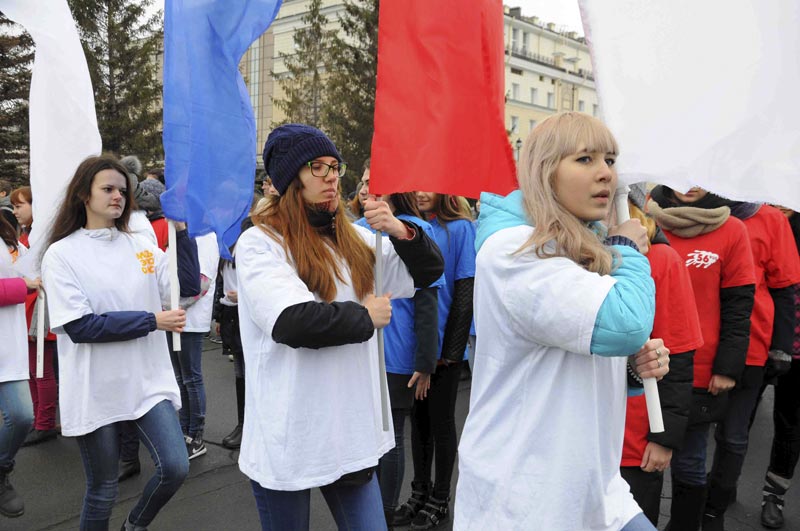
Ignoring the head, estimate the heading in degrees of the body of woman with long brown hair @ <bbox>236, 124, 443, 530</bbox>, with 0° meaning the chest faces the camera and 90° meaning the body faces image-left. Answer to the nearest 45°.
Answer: approximately 315°

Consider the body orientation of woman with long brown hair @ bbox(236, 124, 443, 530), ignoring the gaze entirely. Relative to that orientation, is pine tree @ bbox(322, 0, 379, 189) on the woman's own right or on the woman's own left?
on the woman's own left

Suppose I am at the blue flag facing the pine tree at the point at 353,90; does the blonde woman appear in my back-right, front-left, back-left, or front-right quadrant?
back-right

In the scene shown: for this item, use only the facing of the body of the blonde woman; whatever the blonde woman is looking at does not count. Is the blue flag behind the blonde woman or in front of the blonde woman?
behind
